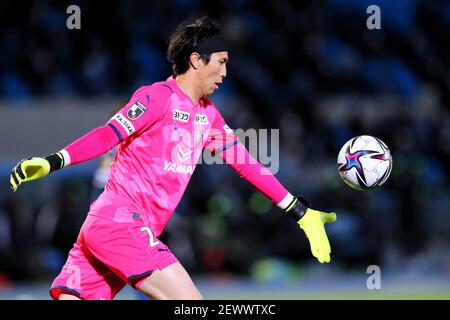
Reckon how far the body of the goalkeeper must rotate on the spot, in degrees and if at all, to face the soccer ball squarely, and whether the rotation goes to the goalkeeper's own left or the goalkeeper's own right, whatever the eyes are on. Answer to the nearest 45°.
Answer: approximately 45° to the goalkeeper's own left

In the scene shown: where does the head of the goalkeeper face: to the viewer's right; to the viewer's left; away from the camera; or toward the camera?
to the viewer's right

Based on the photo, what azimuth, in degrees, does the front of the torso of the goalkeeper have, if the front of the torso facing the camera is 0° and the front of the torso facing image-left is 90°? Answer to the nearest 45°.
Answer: approximately 315°
